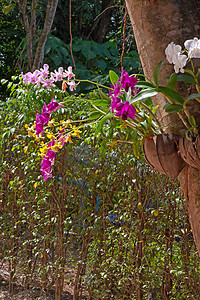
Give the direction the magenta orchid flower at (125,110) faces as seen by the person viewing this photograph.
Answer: facing the viewer
